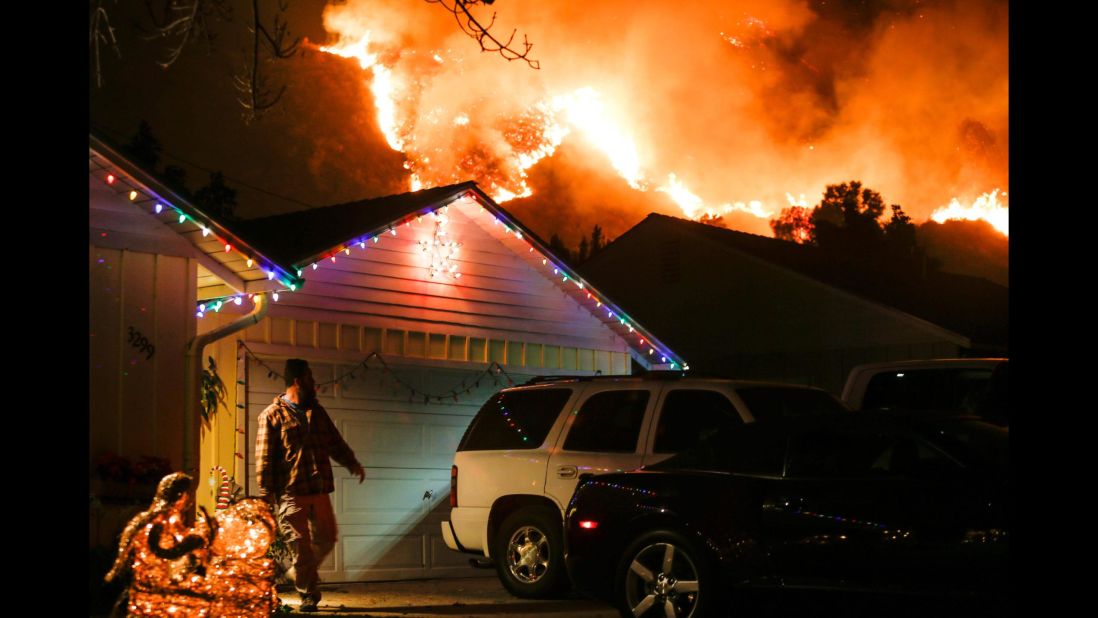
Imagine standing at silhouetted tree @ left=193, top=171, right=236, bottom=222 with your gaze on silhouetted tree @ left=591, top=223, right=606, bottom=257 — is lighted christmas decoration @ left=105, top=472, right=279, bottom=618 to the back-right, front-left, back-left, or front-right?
back-right

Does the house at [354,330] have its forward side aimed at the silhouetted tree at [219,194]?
no

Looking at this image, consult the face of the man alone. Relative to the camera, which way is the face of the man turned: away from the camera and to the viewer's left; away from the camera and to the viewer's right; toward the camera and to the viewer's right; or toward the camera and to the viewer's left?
away from the camera and to the viewer's right

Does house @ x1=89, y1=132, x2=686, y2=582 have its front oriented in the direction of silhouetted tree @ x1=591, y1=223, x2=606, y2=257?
no

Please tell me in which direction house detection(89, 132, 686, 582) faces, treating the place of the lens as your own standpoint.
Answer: facing the viewer and to the right of the viewer

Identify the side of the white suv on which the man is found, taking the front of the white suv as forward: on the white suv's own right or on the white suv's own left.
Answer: on the white suv's own right

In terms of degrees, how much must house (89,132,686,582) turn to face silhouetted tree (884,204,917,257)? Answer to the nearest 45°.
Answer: approximately 90° to its left

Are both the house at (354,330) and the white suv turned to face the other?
no

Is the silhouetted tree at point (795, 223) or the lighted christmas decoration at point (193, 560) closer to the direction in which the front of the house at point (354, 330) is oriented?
the lighted christmas decoration

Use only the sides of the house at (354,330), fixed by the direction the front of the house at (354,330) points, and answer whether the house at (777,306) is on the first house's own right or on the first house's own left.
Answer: on the first house's own left

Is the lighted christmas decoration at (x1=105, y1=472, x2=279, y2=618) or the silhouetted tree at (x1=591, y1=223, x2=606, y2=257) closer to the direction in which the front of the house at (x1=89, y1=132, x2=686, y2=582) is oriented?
the lighted christmas decoration

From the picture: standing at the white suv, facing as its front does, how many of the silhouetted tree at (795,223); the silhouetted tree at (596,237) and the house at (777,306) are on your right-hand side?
0
